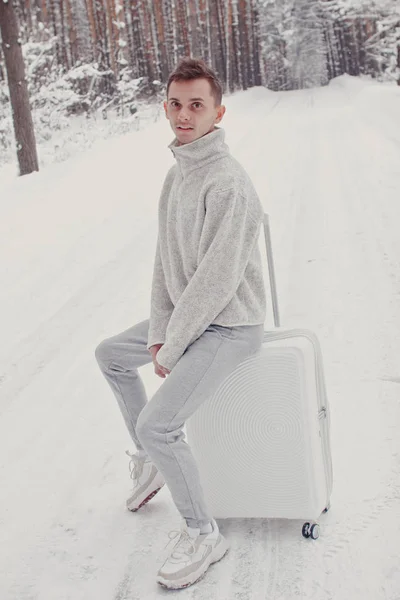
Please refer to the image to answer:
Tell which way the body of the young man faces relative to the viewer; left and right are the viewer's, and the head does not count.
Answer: facing the viewer and to the left of the viewer
